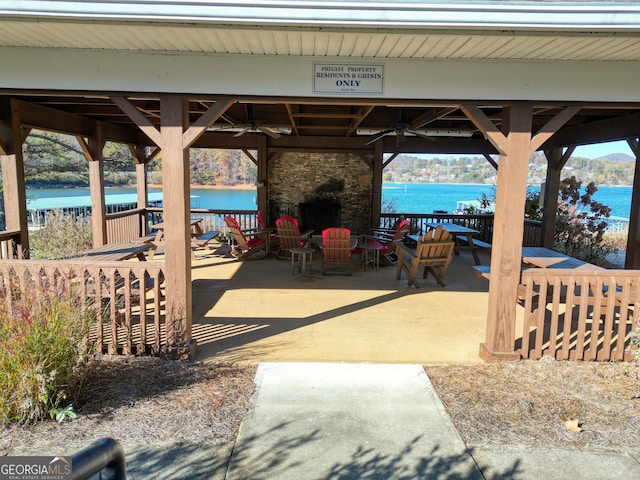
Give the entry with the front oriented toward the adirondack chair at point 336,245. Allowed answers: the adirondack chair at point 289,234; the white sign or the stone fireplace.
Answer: the stone fireplace

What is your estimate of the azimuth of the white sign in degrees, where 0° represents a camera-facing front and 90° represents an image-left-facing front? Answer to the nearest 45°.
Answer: approximately 0°

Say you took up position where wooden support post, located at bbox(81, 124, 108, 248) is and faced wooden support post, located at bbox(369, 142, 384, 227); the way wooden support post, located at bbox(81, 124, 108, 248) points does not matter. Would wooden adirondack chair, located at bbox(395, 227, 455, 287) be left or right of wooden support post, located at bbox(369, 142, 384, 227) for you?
right
